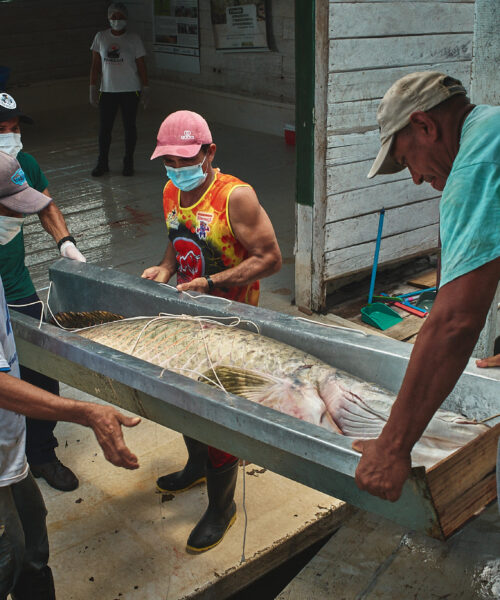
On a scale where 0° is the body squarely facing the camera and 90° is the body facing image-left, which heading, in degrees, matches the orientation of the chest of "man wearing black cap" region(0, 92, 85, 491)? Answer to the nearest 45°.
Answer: approximately 315°

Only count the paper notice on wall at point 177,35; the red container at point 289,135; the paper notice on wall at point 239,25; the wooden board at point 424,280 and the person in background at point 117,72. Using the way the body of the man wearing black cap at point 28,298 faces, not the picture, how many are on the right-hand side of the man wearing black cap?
0

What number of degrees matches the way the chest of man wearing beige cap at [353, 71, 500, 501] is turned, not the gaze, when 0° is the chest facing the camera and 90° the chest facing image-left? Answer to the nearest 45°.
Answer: approximately 90°

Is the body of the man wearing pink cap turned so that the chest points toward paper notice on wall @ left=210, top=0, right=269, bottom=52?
no

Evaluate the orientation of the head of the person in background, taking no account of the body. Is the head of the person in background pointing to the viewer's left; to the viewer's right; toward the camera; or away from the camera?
toward the camera

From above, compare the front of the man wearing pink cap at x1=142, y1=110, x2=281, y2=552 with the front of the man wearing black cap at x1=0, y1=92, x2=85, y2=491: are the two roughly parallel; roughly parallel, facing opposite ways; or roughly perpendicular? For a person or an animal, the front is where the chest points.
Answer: roughly perpendicular

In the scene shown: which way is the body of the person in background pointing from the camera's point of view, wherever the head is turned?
toward the camera

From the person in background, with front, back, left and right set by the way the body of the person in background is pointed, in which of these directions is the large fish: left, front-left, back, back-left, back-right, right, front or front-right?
front

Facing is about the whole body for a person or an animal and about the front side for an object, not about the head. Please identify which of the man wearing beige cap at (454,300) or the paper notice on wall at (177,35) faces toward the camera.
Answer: the paper notice on wall

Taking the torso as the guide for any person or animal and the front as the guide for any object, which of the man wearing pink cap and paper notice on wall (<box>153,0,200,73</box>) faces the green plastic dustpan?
the paper notice on wall

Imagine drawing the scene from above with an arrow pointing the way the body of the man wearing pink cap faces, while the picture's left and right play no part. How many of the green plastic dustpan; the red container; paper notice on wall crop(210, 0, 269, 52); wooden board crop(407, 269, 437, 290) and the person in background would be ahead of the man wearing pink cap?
0

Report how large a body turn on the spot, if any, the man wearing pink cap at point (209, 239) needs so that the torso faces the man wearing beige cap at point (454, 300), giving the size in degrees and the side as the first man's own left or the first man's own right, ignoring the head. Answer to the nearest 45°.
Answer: approximately 45° to the first man's own left

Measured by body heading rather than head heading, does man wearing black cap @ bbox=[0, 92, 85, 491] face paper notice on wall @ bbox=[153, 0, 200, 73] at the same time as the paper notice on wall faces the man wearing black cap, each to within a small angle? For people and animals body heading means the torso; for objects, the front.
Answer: no

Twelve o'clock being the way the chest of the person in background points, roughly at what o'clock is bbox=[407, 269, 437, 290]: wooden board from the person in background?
The wooden board is roughly at 11 o'clock from the person in background.

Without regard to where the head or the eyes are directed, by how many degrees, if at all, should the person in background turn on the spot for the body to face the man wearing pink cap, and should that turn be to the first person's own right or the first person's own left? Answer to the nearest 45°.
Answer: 0° — they already face them

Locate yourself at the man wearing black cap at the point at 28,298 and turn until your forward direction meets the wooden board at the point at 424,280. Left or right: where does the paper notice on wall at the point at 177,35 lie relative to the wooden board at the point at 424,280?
left

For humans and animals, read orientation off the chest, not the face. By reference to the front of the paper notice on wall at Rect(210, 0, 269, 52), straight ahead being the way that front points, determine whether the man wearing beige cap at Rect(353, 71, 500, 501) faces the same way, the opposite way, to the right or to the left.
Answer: to the right

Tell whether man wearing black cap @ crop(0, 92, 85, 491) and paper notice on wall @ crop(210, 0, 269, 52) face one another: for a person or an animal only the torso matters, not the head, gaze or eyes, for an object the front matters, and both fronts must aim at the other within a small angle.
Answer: no

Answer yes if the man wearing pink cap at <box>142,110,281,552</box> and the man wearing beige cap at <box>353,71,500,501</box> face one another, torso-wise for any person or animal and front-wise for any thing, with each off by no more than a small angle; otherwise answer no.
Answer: no

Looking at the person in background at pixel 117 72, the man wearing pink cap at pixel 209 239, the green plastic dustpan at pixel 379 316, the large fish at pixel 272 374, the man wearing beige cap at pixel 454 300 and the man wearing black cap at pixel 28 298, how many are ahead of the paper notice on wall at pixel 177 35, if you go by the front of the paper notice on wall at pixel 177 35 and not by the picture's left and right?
6

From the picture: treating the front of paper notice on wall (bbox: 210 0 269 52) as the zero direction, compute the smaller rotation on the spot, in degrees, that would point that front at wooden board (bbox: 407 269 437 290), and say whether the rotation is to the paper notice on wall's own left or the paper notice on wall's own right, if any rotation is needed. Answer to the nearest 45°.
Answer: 0° — it already faces it
